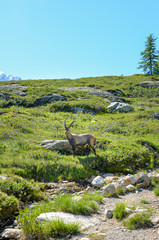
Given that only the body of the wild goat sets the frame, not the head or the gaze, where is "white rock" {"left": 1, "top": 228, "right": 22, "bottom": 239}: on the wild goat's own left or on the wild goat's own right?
on the wild goat's own left

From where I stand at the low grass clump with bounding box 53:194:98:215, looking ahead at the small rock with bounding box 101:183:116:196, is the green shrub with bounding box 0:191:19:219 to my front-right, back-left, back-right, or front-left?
back-left

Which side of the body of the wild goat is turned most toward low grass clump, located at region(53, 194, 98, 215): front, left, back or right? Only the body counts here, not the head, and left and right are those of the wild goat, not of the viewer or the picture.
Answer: left

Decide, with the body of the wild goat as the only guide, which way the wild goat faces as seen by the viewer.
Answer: to the viewer's left

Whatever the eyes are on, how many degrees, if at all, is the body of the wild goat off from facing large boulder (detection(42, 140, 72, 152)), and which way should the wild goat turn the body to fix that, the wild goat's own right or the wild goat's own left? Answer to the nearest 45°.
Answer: approximately 45° to the wild goat's own right

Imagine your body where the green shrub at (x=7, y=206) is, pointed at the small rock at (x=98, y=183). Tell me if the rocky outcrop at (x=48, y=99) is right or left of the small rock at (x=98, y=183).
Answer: left

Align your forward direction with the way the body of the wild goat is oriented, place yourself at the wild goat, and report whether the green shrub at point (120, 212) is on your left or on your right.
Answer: on your left

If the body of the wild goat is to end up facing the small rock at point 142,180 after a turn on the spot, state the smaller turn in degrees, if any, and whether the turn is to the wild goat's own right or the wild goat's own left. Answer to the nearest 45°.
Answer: approximately 135° to the wild goat's own left

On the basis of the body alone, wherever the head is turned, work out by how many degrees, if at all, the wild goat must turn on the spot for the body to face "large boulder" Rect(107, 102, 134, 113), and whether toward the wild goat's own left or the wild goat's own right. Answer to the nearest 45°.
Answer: approximately 90° to the wild goat's own right

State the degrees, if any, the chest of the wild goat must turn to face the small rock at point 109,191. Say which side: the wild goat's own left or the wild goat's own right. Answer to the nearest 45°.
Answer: approximately 90° to the wild goat's own left

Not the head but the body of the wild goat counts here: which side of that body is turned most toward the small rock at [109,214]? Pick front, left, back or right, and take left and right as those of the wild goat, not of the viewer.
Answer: left
